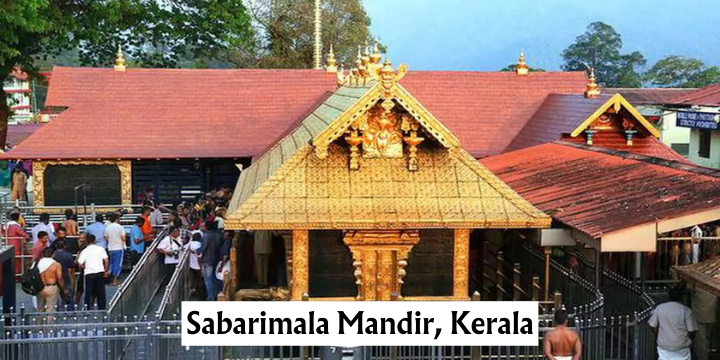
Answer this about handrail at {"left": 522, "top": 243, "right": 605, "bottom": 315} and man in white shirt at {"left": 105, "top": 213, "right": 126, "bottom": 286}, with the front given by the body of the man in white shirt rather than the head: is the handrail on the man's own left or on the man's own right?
on the man's own right

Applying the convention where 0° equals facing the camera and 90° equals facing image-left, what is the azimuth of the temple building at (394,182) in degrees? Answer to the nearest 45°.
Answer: approximately 0°

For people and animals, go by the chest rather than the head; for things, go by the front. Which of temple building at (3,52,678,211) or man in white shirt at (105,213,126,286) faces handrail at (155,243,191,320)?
the temple building

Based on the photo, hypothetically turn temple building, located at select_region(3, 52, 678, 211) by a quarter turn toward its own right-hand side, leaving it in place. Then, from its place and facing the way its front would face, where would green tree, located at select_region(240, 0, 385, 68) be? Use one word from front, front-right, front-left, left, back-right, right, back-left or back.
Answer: right

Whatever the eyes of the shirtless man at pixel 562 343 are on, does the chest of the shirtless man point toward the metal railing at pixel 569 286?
yes

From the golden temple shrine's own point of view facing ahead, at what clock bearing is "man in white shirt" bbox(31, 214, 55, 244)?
The man in white shirt is roughly at 4 o'clock from the golden temple shrine.

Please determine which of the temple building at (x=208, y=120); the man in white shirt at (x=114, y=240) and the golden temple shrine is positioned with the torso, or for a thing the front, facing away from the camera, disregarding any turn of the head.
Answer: the man in white shirt

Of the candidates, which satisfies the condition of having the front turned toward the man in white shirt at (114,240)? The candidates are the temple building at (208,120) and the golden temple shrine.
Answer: the temple building
